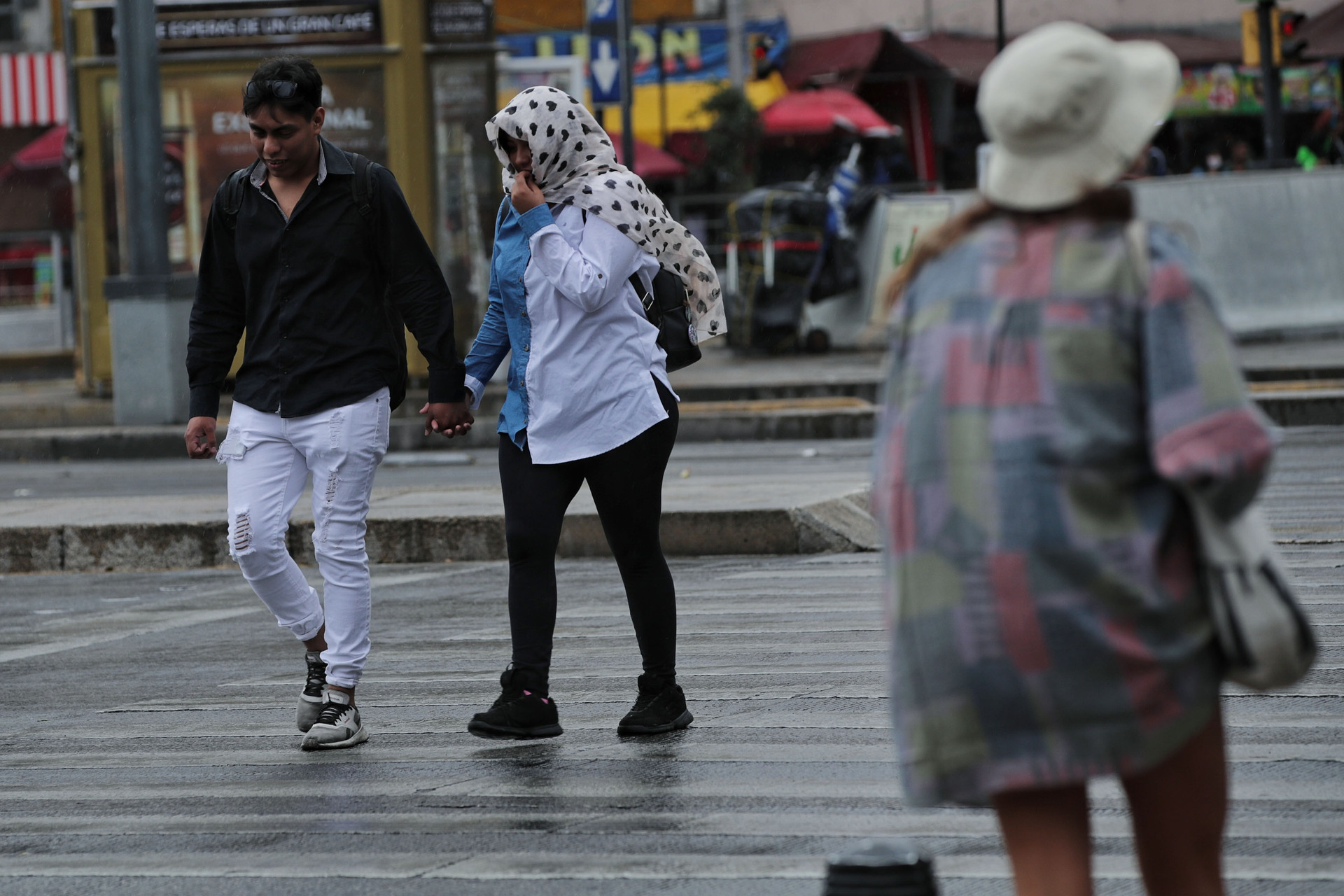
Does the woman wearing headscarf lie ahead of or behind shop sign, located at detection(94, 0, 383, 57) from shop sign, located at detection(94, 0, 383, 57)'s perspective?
ahead

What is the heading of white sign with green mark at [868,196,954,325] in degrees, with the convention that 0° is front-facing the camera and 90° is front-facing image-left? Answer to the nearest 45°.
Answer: approximately 0°

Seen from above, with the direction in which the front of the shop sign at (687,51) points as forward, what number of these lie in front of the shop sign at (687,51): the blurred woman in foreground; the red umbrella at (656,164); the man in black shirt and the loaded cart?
4

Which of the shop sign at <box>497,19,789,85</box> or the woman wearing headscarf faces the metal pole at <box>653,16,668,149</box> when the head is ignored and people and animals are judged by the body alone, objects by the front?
the shop sign

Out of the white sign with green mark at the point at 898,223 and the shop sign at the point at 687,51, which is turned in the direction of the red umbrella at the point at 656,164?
the shop sign at the point at 687,51

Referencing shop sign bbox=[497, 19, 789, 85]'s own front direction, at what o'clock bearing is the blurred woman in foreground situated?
The blurred woman in foreground is roughly at 12 o'clock from the shop sign.

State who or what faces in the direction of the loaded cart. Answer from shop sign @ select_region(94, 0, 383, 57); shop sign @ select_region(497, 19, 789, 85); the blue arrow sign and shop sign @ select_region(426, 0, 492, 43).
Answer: shop sign @ select_region(497, 19, 789, 85)

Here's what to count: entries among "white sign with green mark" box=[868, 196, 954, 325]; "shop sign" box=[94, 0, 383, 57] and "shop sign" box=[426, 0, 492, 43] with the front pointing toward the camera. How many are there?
3

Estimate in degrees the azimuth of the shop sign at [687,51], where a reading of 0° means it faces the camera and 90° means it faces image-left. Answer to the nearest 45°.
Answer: approximately 0°
